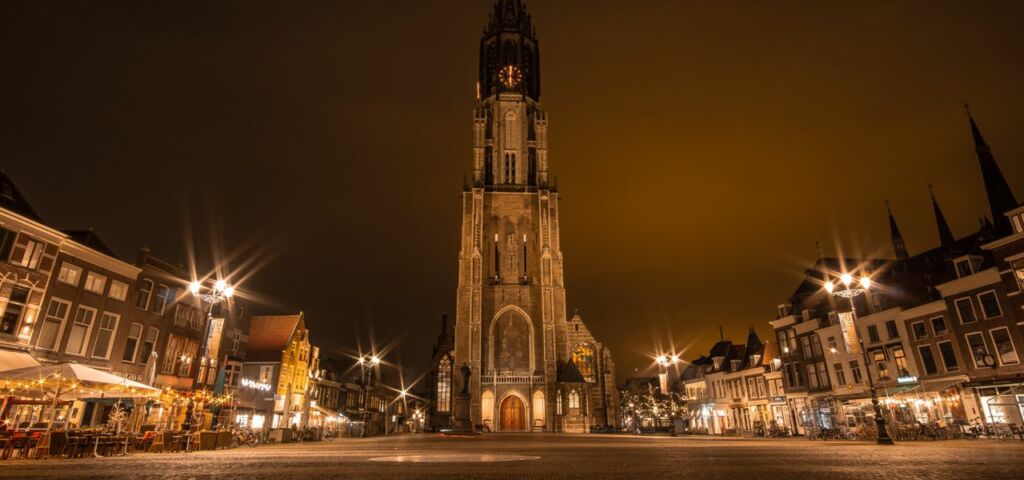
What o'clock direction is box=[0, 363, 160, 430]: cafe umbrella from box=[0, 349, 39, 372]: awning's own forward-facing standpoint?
The cafe umbrella is roughly at 1 o'clock from the awning.

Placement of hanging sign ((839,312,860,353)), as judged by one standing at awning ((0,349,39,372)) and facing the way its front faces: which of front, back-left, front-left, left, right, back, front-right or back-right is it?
front

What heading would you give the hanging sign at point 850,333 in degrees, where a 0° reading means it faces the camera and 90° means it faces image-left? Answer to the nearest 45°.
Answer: approximately 0°

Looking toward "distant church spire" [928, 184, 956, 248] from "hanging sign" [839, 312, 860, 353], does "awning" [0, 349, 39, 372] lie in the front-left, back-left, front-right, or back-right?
back-left

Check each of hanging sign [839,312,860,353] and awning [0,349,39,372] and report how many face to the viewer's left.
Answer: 0

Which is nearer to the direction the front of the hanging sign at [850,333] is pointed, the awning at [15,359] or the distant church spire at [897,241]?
the awning

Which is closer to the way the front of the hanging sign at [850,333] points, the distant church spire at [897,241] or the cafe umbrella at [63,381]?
the cafe umbrella

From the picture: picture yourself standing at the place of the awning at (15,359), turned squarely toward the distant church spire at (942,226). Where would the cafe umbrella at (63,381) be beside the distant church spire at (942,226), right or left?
right

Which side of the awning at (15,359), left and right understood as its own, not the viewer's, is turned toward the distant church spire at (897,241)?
front

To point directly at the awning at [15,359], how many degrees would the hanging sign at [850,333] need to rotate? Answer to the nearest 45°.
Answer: approximately 45° to its right

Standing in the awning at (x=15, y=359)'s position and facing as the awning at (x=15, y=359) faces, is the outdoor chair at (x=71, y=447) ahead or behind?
ahead

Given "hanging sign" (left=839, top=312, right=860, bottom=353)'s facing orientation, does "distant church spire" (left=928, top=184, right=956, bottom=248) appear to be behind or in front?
behind

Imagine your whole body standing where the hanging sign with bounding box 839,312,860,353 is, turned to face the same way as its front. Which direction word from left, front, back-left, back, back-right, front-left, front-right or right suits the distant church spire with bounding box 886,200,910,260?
back

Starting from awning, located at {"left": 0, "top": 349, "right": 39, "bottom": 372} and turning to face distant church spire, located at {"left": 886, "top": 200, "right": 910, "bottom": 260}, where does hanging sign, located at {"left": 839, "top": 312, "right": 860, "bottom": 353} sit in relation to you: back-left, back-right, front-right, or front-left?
front-right

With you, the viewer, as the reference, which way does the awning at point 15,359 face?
facing the viewer and to the right of the viewer
